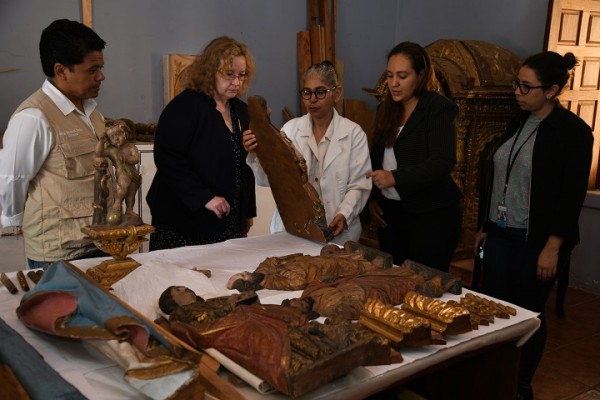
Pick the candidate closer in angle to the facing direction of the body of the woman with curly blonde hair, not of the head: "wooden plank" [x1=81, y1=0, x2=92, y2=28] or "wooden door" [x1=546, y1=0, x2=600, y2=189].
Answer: the wooden door

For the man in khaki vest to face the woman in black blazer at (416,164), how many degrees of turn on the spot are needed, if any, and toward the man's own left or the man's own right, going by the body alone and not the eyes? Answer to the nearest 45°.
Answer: approximately 45° to the man's own left

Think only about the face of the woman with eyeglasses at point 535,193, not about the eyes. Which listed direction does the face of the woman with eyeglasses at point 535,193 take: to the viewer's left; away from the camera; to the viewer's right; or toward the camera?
to the viewer's left

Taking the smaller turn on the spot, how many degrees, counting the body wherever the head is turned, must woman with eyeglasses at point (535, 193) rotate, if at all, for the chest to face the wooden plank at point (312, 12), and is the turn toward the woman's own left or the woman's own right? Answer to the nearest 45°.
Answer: approximately 90° to the woman's own right

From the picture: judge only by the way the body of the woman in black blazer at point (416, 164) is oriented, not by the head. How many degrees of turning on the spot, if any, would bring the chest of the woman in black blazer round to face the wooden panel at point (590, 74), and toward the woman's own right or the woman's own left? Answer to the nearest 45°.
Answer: approximately 180°

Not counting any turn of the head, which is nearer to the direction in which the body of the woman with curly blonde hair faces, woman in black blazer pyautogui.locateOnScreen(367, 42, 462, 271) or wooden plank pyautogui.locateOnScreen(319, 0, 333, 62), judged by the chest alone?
the woman in black blazer

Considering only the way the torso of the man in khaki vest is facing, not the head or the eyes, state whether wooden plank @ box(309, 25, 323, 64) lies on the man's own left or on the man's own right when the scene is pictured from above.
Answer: on the man's own left

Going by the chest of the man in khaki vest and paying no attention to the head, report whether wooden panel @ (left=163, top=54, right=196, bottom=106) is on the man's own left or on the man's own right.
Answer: on the man's own left

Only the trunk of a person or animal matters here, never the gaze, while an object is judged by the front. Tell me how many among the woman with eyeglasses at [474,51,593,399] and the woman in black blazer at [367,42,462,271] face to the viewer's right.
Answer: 0

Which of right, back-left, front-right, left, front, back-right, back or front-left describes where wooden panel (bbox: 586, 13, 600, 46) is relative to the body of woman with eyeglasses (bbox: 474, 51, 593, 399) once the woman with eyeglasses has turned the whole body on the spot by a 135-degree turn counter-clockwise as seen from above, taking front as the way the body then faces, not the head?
left

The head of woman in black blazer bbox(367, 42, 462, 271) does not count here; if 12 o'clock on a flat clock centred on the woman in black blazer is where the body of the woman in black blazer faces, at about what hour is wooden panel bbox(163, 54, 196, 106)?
The wooden panel is roughly at 3 o'clock from the woman in black blazer.

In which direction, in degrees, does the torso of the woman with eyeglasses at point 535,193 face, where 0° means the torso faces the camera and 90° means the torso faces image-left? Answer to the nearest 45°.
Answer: approximately 45°

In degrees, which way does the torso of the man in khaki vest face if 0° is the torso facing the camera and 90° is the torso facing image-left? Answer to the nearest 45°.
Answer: approximately 315°

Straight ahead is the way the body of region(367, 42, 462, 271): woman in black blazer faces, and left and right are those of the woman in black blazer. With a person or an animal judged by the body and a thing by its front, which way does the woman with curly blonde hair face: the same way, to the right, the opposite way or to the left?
to the left

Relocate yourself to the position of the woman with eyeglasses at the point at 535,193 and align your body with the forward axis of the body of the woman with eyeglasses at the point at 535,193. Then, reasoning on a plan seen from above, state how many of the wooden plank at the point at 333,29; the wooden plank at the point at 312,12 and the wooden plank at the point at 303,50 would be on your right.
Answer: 3

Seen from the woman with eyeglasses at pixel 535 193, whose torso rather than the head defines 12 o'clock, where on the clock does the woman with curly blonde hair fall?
The woman with curly blonde hair is roughly at 1 o'clock from the woman with eyeglasses.
